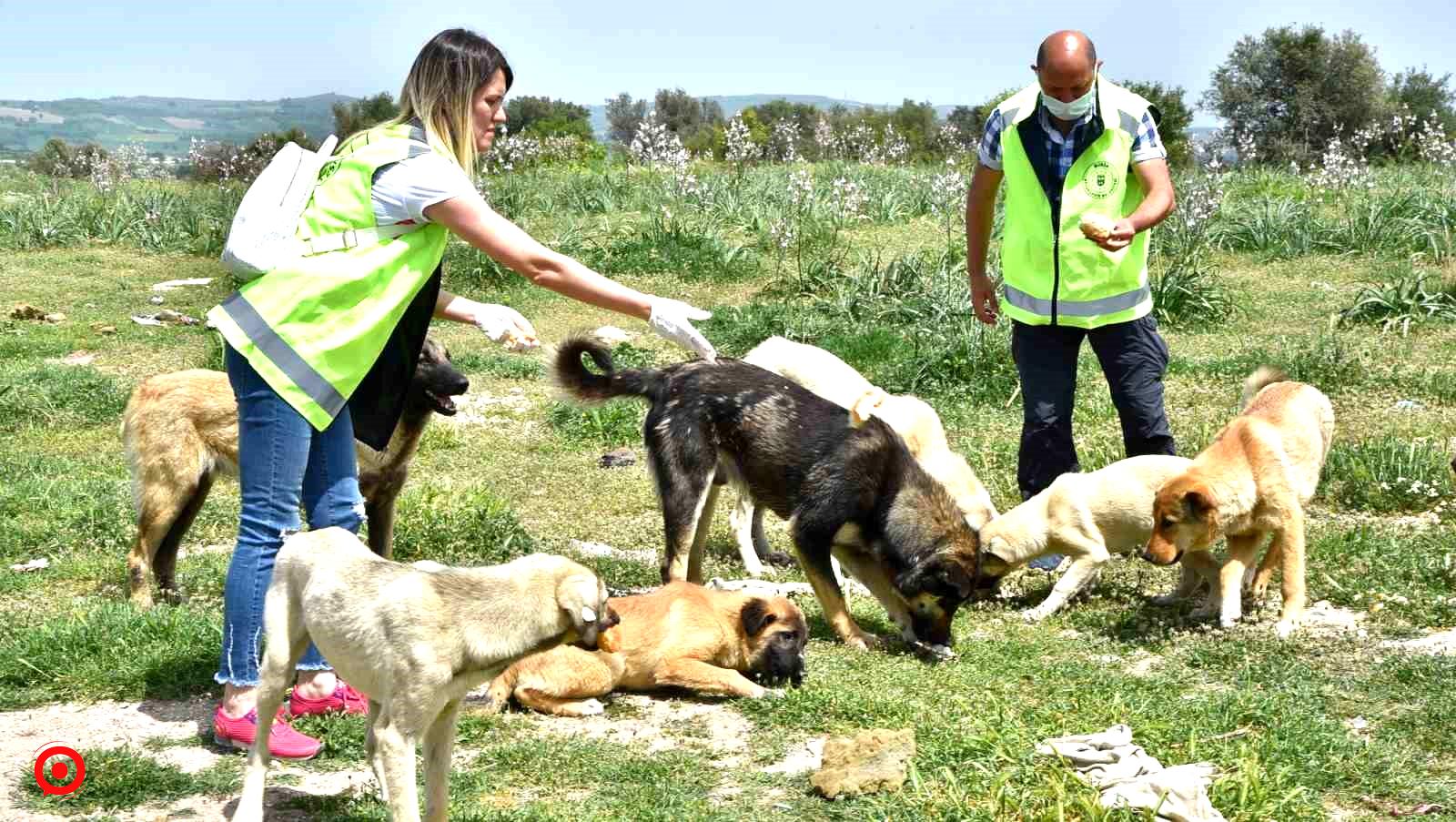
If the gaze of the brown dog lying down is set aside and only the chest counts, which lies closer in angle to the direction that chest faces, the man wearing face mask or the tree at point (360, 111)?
the man wearing face mask

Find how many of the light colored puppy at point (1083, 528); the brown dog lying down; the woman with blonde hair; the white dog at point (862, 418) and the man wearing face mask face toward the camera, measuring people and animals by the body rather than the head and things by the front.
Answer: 1

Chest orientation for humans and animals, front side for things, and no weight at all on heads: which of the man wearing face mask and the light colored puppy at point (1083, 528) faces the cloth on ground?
the man wearing face mask

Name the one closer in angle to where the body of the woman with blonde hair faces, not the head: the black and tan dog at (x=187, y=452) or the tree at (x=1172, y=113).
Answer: the tree

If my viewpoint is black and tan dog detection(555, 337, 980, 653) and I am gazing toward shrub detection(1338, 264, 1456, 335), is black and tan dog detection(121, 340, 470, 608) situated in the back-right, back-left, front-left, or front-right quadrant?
back-left

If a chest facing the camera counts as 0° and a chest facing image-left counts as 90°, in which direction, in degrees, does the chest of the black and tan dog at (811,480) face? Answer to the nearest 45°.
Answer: approximately 315°

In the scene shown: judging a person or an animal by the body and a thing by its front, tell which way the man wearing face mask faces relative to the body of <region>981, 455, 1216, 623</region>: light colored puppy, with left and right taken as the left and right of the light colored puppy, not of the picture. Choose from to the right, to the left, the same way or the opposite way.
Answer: to the left

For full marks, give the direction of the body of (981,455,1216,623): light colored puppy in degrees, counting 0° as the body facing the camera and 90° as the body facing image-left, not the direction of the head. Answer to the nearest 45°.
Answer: approximately 90°

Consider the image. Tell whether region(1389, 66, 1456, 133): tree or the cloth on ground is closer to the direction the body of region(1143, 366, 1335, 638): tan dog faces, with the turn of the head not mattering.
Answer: the cloth on ground

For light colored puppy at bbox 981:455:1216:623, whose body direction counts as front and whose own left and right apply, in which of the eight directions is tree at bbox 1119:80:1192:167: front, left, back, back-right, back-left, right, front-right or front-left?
right

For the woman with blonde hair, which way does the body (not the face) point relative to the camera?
to the viewer's right

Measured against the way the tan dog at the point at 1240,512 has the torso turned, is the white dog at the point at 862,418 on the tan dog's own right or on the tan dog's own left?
on the tan dog's own right

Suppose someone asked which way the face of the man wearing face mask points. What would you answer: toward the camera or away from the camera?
toward the camera

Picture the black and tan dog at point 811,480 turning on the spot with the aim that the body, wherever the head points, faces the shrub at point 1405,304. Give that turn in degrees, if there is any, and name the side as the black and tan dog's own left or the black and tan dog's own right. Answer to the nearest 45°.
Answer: approximately 90° to the black and tan dog's own left

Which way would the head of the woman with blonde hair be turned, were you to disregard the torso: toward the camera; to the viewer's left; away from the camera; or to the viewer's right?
to the viewer's right

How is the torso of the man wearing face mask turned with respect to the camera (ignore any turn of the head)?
toward the camera
